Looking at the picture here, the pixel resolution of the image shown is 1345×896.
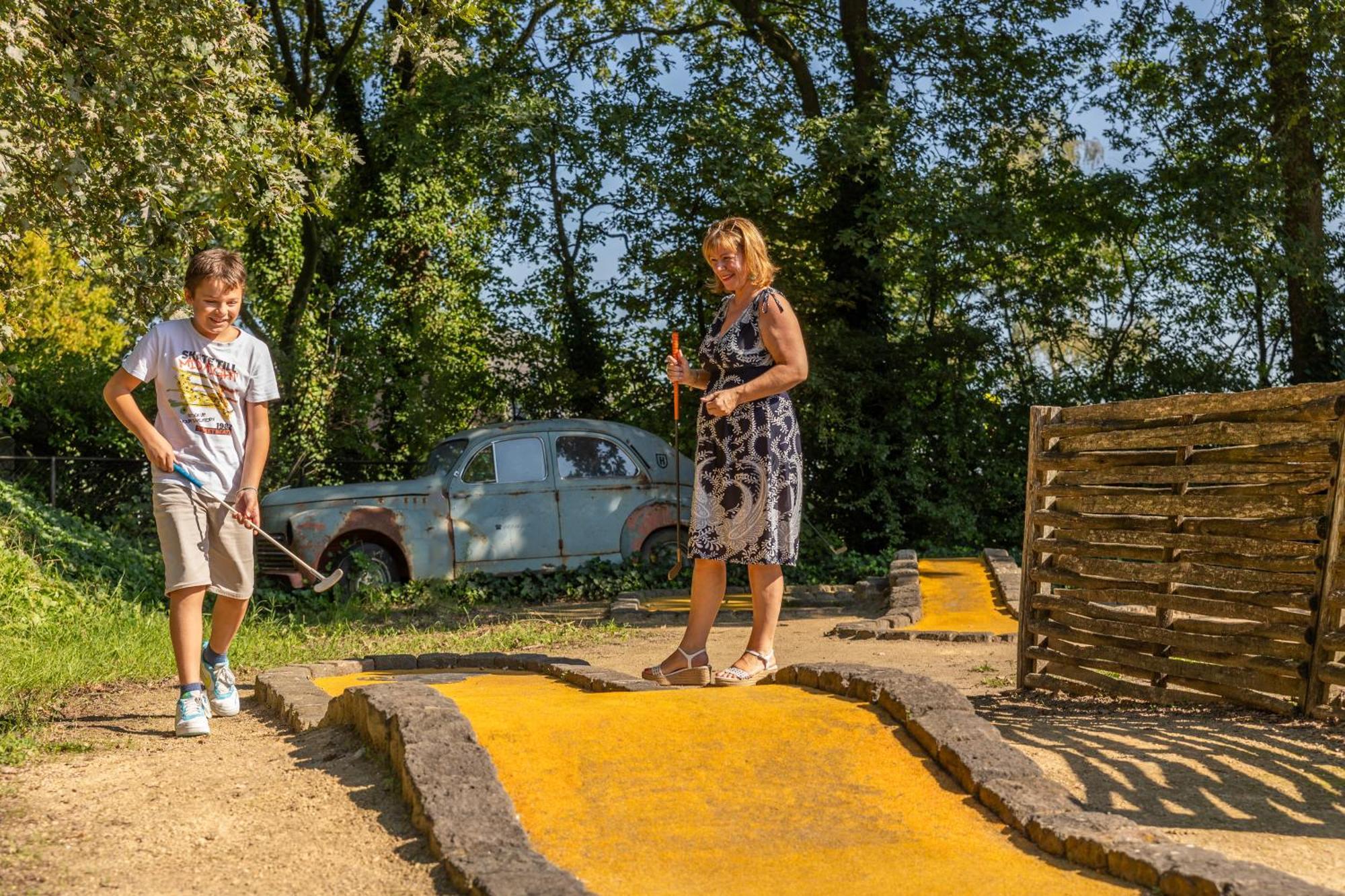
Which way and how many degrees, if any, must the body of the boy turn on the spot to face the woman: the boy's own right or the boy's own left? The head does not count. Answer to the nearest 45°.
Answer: approximately 90° to the boy's own left

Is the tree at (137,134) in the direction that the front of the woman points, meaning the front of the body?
no

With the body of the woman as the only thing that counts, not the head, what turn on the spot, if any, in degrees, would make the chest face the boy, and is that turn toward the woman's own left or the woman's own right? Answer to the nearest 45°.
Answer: approximately 45° to the woman's own right

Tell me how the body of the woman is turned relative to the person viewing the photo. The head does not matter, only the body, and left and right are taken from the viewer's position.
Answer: facing the viewer and to the left of the viewer

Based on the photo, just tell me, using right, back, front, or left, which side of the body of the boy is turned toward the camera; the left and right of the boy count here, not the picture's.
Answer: front

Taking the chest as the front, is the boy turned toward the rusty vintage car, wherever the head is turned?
no

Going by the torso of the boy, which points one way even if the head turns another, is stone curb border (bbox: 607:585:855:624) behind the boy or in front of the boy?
behind

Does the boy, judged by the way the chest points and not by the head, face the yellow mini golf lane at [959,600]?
no

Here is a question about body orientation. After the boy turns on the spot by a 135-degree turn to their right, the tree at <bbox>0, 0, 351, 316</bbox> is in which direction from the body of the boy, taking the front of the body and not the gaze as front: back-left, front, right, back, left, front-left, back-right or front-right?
front-right

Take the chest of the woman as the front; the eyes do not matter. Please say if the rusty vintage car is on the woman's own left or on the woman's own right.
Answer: on the woman's own right

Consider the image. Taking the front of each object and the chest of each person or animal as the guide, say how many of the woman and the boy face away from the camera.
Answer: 0

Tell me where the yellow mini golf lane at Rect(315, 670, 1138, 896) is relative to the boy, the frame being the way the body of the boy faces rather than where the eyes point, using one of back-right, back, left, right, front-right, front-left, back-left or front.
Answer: front-left
